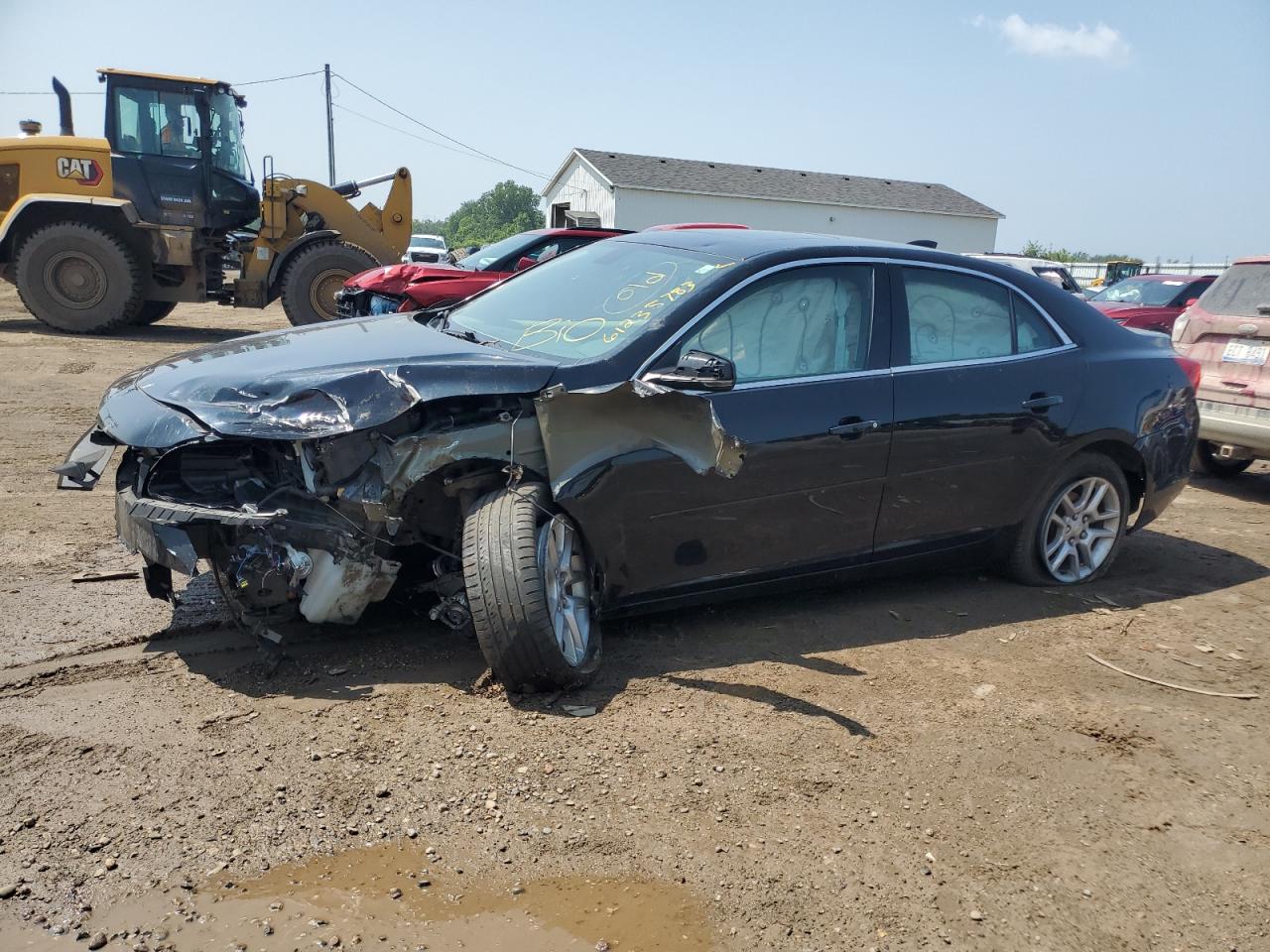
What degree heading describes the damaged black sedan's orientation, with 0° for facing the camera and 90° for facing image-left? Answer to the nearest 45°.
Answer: approximately 45°

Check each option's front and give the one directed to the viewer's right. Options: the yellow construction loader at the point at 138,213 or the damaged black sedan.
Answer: the yellow construction loader

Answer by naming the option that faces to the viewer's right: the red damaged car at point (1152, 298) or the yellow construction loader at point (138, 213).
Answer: the yellow construction loader

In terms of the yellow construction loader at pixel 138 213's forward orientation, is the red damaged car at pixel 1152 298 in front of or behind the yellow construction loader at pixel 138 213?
in front

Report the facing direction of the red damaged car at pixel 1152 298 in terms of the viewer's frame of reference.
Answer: facing the viewer and to the left of the viewer

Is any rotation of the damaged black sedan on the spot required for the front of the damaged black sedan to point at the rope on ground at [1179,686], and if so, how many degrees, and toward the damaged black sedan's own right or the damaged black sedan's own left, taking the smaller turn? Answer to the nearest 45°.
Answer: approximately 135° to the damaged black sedan's own left

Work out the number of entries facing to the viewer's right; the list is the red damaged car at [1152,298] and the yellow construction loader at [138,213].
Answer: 1

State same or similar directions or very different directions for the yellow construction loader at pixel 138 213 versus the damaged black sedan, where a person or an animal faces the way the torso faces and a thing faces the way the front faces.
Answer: very different directions

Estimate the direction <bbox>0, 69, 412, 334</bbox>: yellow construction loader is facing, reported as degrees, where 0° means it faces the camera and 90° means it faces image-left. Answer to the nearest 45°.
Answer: approximately 270°

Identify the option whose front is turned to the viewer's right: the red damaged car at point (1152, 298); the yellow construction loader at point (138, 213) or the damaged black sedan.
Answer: the yellow construction loader

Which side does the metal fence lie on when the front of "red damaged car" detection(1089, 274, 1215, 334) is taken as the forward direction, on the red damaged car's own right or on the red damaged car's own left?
on the red damaged car's own right

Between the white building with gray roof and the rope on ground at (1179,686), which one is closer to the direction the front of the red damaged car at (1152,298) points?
the rope on ground

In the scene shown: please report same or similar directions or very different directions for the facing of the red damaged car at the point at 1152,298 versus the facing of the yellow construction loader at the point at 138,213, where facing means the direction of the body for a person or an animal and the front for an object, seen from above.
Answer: very different directions

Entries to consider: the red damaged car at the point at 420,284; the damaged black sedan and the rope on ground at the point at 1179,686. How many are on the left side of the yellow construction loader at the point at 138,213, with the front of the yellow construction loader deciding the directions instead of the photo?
0

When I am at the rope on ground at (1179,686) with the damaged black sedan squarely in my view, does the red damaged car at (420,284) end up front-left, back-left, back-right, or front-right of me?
front-right

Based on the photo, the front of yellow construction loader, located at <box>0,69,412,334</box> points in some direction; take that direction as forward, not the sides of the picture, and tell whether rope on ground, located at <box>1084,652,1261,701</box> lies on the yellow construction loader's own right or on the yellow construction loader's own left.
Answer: on the yellow construction loader's own right

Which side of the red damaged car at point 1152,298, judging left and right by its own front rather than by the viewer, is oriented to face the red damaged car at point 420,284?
front

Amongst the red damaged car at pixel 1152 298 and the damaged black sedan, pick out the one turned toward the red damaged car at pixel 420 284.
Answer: the red damaged car at pixel 1152 298

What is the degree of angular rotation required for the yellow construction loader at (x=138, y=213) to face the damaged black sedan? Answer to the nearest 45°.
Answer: approximately 90° to its right
